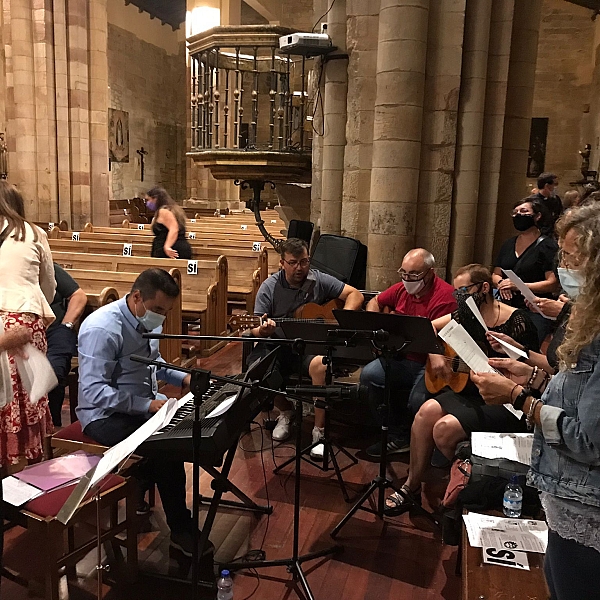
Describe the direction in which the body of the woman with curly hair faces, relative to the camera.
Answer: to the viewer's left

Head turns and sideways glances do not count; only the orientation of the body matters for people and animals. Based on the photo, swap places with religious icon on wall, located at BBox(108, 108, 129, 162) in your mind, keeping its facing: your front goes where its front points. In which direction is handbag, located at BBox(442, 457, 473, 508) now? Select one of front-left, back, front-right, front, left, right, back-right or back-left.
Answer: front-right

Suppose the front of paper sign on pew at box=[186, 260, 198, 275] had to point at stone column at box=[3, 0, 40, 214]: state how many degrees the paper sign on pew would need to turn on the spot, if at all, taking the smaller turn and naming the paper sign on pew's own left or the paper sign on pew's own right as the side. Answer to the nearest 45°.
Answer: approximately 135° to the paper sign on pew's own right

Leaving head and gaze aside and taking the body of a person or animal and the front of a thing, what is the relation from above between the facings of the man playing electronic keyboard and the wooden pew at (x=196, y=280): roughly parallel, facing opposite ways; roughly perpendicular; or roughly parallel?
roughly perpendicular

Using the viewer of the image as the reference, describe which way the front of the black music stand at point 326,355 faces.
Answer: facing away from the viewer

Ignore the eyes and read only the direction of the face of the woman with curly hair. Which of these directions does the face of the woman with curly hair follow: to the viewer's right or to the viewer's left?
to the viewer's left

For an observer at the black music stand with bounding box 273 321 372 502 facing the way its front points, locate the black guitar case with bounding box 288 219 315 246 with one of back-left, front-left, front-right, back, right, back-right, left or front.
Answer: front

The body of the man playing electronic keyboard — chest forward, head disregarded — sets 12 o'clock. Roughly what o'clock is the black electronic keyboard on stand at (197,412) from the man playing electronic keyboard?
The black electronic keyboard on stand is roughly at 1 o'clock from the man playing electronic keyboard.

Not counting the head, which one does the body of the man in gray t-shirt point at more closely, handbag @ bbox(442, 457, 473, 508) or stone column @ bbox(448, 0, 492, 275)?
the handbag

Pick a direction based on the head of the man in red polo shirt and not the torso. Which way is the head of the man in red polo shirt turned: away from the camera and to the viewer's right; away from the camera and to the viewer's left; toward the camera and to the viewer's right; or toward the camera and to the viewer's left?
toward the camera and to the viewer's left

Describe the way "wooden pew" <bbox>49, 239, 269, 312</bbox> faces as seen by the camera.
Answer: facing the viewer and to the left of the viewer

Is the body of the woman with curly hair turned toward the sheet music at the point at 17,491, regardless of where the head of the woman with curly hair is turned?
yes

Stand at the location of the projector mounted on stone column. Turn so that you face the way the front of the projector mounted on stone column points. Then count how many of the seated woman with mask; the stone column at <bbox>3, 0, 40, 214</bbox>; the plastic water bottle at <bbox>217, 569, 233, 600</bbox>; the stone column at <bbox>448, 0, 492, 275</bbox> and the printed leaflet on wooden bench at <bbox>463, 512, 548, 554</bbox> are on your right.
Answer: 1

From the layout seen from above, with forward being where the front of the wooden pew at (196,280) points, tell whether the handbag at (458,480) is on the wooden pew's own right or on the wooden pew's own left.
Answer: on the wooden pew's own left

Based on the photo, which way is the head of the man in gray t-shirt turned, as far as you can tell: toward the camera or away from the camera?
toward the camera

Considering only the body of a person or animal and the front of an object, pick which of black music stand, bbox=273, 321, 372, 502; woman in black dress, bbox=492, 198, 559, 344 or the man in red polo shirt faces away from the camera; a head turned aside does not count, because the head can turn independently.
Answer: the black music stand

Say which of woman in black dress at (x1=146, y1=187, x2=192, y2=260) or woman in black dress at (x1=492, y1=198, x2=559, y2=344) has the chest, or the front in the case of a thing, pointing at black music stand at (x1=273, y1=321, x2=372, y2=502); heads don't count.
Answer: woman in black dress at (x1=492, y1=198, x2=559, y2=344)

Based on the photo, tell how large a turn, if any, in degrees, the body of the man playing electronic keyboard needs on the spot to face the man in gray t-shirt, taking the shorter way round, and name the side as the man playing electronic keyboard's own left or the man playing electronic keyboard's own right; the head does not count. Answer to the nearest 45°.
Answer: approximately 90° to the man playing electronic keyboard's own left

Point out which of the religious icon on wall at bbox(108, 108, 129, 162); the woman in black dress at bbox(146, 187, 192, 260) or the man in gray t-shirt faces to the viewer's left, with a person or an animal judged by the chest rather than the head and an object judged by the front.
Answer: the woman in black dress

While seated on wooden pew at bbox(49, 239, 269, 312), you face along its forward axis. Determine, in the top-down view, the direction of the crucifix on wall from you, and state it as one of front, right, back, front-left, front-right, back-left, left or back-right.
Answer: back-right
